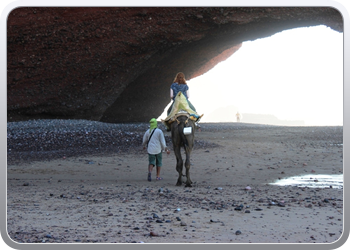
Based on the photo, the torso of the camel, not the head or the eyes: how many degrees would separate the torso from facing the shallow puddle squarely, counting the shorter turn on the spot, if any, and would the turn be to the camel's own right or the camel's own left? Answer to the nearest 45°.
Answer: approximately 90° to the camel's own right

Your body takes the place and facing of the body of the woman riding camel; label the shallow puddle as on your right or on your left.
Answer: on your right

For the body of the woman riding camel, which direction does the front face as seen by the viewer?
away from the camera

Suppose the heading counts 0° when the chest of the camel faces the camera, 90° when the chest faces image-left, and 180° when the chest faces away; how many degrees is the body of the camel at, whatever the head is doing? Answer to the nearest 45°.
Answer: approximately 180°
